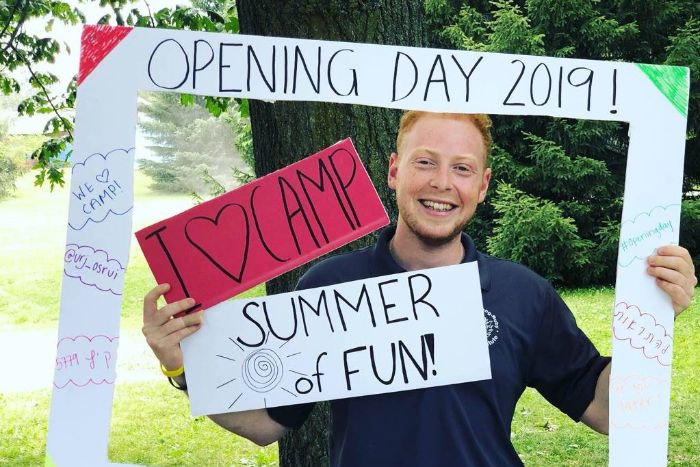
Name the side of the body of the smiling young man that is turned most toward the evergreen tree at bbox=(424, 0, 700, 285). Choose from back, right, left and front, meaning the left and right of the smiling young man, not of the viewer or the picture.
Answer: back

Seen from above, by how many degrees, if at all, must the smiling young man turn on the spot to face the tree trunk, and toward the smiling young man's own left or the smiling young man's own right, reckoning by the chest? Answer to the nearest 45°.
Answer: approximately 135° to the smiling young man's own right

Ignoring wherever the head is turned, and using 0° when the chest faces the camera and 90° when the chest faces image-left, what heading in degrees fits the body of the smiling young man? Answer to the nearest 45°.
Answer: approximately 0°
